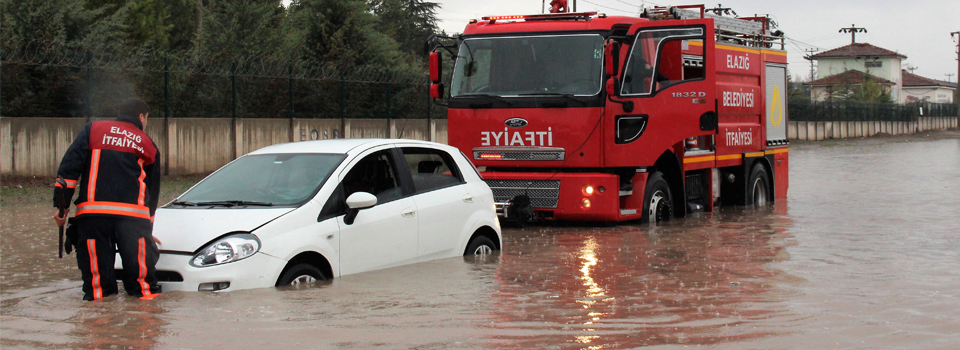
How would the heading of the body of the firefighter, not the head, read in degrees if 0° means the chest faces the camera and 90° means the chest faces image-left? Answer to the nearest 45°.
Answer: approximately 180°

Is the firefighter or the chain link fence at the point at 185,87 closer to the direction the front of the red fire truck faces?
the firefighter

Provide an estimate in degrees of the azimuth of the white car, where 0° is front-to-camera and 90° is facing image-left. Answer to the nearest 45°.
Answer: approximately 45°

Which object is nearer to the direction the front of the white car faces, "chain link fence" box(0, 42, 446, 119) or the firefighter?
the firefighter

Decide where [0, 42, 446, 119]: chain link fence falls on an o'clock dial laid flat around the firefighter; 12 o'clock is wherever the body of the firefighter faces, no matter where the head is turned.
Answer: The chain link fence is roughly at 12 o'clock from the firefighter.

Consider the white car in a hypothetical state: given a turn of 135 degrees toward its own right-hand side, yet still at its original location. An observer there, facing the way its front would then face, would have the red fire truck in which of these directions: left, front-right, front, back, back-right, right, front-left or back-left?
front-right

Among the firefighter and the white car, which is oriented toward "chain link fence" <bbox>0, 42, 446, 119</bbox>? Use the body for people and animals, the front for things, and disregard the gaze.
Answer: the firefighter

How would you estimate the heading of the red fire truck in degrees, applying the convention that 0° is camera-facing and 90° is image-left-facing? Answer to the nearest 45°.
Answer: approximately 45°

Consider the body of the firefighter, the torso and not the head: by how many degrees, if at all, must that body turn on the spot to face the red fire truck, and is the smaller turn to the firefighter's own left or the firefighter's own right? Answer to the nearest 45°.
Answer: approximately 45° to the firefighter's own right

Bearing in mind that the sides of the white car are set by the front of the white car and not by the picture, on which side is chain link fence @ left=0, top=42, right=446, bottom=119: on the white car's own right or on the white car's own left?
on the white car's own right
